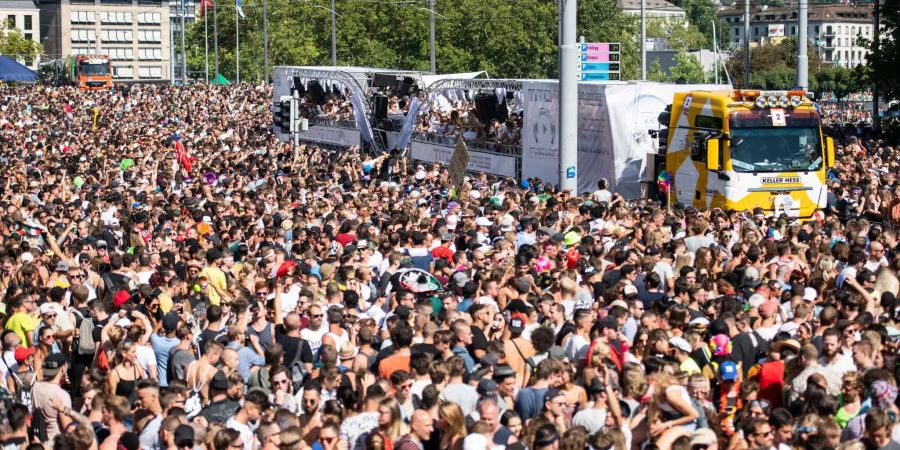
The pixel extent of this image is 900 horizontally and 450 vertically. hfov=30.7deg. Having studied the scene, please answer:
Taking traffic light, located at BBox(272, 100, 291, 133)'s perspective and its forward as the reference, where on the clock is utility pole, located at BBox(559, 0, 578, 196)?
The utility pole is roughly at 8 o'clock from the traffic light.

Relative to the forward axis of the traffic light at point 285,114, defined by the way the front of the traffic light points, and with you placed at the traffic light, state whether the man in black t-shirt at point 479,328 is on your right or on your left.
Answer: on your left

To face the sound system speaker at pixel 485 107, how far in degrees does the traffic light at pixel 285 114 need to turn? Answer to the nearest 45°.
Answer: approximately 180°

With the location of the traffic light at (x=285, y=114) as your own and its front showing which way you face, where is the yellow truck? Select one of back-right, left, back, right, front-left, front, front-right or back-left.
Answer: back-left

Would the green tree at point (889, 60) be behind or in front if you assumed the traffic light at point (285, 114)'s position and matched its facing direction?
behind

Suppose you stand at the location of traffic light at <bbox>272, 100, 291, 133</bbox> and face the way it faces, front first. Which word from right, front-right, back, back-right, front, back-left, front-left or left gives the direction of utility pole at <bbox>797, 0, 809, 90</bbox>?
back
